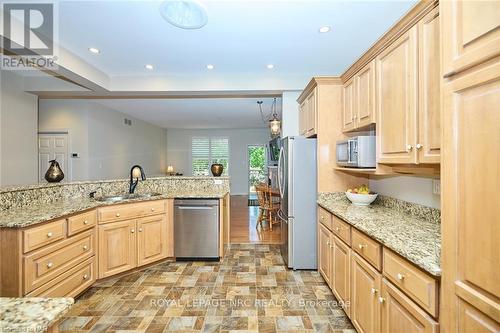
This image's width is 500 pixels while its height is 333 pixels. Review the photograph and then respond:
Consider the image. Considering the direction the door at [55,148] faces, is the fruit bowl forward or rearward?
forward

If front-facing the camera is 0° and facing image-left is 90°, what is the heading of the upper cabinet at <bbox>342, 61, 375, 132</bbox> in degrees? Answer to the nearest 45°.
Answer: approximately 45°

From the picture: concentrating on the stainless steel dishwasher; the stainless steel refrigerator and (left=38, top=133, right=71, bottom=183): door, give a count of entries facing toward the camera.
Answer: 2

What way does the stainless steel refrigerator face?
to the viewer's left

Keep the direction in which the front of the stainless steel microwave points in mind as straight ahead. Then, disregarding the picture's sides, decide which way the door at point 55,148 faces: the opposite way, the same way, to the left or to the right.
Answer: to the left

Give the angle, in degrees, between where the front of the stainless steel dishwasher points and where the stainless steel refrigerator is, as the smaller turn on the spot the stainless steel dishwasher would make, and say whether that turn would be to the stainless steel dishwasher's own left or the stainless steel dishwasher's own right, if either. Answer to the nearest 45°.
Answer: approximately 45° to the stainless steel dishwasher's own left

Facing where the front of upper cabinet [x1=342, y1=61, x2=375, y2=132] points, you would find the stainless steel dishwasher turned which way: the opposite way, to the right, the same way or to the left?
to the left

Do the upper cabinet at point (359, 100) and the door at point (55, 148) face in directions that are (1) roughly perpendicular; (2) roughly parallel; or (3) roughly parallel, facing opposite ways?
roughly perpendicular

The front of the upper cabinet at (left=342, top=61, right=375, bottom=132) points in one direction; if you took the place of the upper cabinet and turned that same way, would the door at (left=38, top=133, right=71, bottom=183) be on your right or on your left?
on your right

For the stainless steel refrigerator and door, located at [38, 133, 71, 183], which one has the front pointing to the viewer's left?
the stainless steel refrigerator
